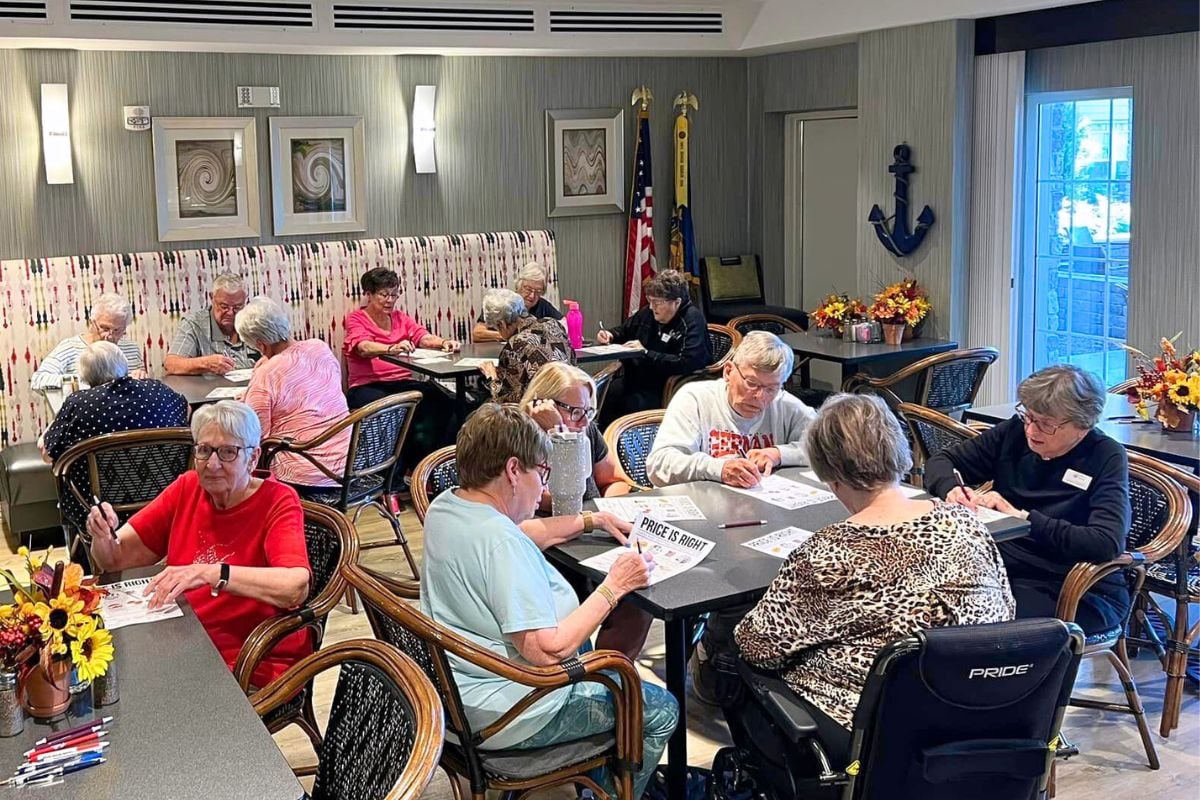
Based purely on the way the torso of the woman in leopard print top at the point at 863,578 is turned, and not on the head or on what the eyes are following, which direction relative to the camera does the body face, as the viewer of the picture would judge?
away from the camera

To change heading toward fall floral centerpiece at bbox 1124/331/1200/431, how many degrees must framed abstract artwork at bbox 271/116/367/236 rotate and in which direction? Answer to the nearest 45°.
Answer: approximately 45° to its left

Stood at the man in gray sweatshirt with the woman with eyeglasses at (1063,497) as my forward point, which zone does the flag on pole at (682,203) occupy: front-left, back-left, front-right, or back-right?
back-left

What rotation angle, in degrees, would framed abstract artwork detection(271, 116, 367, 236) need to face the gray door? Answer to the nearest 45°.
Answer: approximately 90° to its left

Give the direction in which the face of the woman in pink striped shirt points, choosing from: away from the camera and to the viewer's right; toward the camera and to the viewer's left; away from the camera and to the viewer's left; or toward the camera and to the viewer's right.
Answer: away from the camera and to the viewer's left

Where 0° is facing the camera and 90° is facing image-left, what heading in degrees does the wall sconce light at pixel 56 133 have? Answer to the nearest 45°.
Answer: approximately 0°

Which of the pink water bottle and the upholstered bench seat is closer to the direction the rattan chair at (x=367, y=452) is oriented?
the upholstered bench seat

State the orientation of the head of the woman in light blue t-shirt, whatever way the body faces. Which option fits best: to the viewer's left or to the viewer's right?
to the viewer's right

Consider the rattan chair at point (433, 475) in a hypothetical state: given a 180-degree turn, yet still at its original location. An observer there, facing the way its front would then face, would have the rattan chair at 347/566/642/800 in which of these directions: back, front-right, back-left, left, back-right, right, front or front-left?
back-left

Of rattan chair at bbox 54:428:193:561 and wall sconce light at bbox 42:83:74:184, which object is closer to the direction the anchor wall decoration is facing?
the rattan chair

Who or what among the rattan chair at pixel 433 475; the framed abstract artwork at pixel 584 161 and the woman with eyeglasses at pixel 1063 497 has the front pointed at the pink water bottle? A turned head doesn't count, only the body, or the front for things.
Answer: the framed abstract artwork
